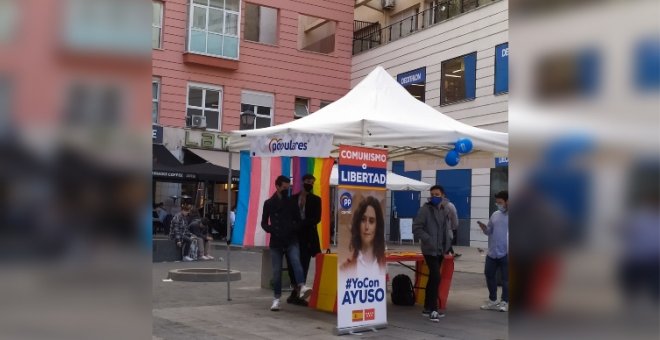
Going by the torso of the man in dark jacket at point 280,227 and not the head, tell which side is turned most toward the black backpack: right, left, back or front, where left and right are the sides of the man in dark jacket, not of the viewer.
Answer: left

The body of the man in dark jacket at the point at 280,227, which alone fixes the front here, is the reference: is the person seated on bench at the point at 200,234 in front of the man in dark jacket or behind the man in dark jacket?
behind

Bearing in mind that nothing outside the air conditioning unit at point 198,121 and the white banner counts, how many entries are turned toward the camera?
2

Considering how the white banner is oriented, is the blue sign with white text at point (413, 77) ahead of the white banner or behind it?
behind

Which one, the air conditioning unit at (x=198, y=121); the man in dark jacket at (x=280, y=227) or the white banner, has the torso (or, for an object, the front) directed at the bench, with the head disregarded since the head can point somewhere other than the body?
the air conditioning unit

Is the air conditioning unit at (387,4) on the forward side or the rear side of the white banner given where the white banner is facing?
on the rear side

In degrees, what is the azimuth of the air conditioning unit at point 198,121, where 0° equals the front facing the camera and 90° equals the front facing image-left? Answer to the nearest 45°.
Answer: approximately 0°

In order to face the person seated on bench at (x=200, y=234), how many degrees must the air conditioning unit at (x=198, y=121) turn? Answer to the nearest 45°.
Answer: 0° — it already faces them
